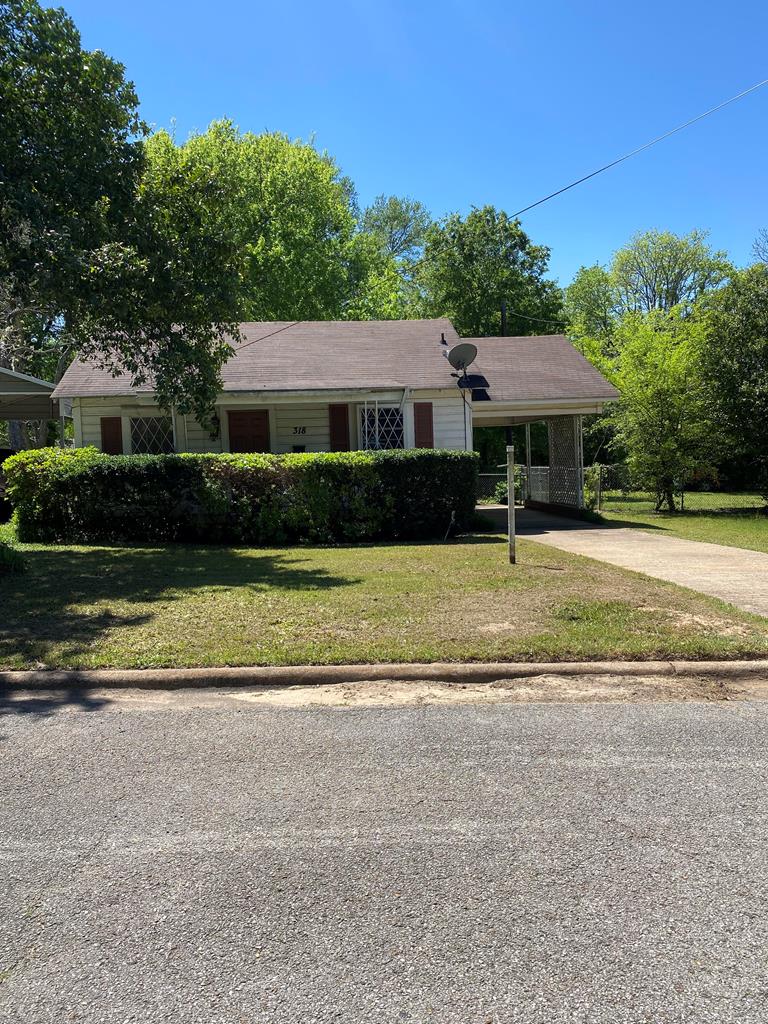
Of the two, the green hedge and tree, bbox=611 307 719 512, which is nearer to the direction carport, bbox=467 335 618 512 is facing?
the green hedge

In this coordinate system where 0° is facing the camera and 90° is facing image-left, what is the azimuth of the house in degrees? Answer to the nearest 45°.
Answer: approximately 0°

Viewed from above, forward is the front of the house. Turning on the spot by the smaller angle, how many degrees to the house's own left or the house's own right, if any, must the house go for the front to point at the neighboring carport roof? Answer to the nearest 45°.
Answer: approximately 90° to the house's own right

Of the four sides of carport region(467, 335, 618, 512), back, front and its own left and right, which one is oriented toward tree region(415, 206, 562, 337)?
back

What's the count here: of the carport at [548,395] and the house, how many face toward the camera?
2

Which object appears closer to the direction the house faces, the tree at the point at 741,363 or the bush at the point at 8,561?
the bush

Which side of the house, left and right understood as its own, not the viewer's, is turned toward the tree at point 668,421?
left

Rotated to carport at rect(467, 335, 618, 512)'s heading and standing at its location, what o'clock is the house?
The house is roughly at 2 o'clock from the carport.

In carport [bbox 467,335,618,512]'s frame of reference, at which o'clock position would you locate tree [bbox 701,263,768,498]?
The tree is roughly at 8 o'clock from the carport.

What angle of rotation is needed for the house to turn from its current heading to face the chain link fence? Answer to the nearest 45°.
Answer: approximately 135° to its left

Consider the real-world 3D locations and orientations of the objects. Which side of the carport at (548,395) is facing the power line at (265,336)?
right
